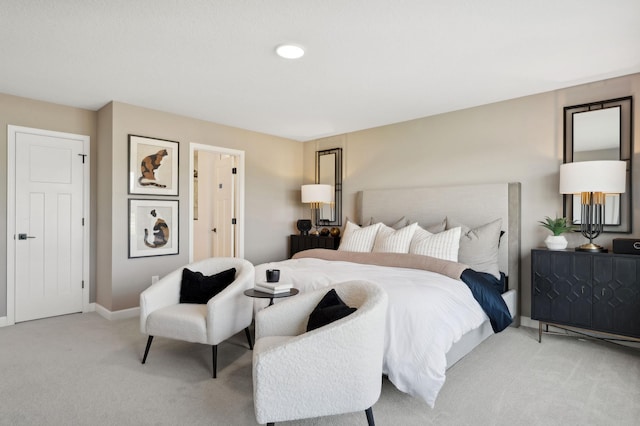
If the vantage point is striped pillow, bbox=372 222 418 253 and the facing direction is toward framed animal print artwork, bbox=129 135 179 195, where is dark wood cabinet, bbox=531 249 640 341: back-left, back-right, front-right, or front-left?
back-left

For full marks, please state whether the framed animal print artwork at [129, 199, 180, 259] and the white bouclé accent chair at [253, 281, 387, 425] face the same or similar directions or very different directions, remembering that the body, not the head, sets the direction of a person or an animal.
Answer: very different directions

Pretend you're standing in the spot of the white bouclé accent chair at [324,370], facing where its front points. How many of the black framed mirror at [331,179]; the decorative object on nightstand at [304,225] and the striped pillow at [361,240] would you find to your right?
3

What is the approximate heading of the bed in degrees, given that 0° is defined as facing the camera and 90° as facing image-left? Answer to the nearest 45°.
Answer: approximately 45°

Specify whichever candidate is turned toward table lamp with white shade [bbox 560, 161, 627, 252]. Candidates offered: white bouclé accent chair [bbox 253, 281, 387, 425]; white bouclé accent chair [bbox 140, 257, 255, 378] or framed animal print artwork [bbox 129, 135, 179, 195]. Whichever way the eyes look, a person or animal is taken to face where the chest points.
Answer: the framed animal print artwork

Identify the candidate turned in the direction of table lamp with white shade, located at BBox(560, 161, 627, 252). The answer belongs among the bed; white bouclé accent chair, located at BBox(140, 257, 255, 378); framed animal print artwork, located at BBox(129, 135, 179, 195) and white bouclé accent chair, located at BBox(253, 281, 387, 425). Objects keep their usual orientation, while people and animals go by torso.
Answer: the framed animal print artwork

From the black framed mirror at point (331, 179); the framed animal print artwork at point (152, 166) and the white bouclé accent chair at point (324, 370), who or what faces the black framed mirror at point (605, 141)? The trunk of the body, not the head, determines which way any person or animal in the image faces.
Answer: the framed animal print artwork

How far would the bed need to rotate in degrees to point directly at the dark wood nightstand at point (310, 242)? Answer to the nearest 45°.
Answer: approximately 90° to its right
